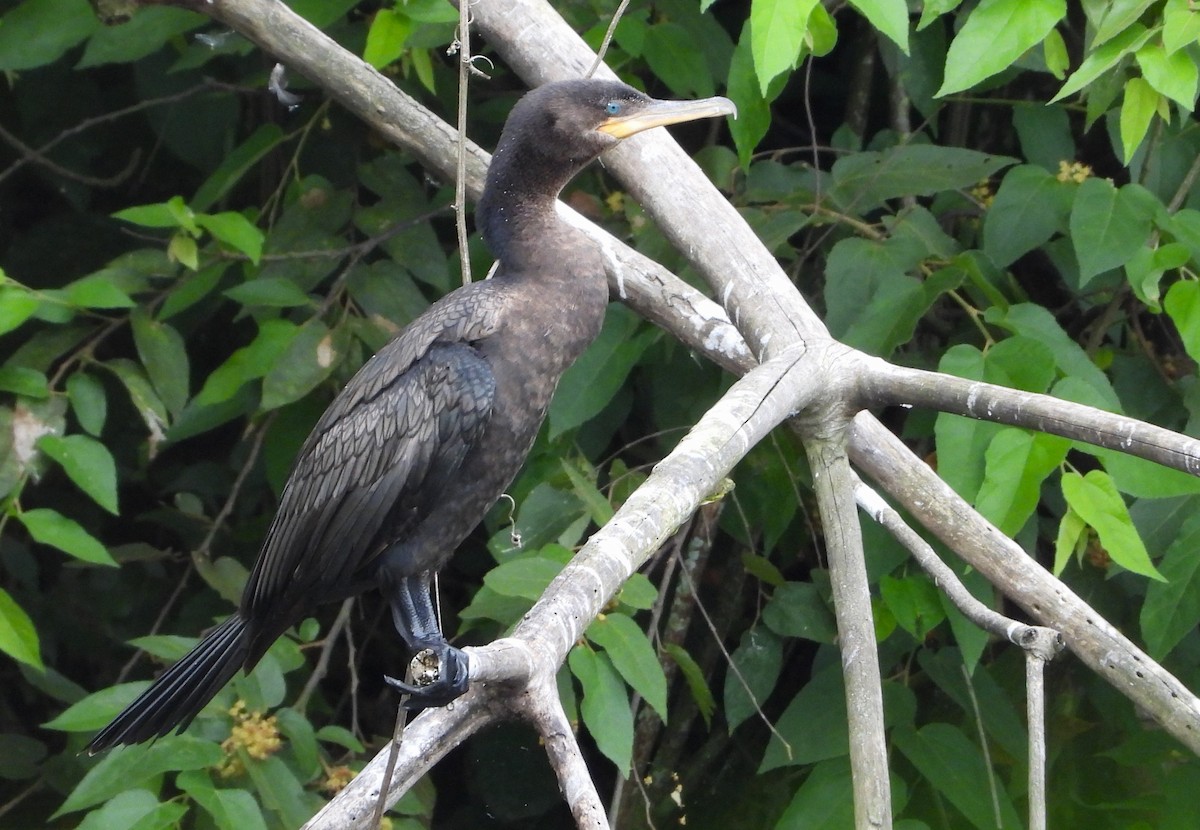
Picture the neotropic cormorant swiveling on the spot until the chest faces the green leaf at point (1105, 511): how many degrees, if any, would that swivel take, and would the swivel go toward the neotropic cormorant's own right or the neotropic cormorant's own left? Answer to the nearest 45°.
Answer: approximately 45° to the neotropic cormorant's own right

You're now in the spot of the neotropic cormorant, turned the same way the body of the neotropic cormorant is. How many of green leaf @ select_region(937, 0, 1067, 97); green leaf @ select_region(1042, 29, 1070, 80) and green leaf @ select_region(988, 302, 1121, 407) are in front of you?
3

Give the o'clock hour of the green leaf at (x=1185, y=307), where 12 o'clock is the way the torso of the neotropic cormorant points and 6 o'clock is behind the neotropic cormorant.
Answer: The green leaf is roughly at 12 o'clock from the neotropic cormorant.

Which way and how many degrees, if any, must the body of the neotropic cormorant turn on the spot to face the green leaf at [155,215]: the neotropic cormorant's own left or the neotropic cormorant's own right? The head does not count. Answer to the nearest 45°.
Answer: approximately 135° to the neotropic cormorant's own left

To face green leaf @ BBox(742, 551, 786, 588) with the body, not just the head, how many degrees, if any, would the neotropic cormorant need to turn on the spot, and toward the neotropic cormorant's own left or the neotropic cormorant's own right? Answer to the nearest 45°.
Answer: approximately 45° to the neotropic cormorant's own left

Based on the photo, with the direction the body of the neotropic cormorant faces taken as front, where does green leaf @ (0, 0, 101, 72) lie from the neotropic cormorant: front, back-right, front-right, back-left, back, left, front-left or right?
back-left

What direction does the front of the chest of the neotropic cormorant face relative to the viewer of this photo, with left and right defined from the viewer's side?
facing to the right of the viewer

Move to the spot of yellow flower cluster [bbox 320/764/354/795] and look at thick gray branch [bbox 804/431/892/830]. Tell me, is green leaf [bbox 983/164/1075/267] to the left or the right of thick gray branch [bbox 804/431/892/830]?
left

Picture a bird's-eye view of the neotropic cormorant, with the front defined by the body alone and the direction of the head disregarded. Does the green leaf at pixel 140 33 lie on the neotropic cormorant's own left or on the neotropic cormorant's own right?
on the neotropic cormorant's own left
